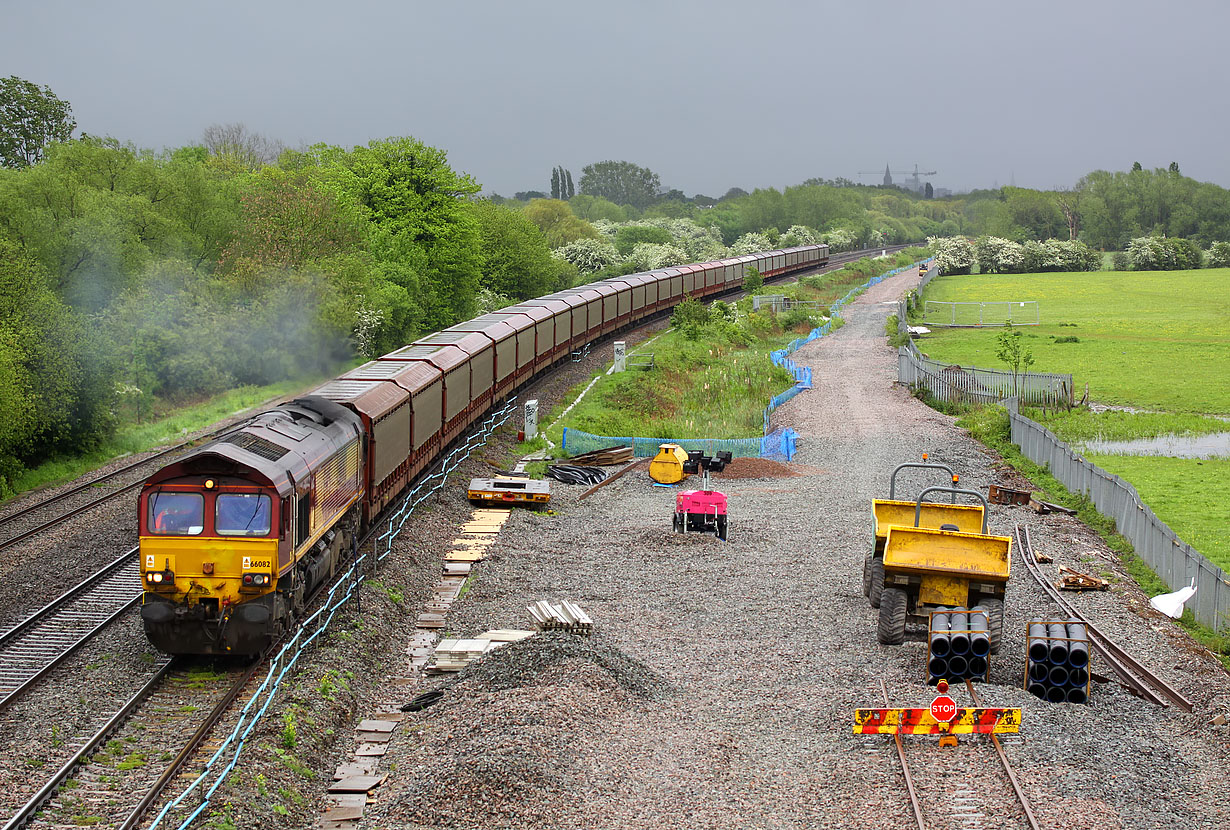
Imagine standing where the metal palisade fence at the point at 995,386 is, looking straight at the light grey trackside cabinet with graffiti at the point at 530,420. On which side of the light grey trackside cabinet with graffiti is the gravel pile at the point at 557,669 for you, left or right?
left

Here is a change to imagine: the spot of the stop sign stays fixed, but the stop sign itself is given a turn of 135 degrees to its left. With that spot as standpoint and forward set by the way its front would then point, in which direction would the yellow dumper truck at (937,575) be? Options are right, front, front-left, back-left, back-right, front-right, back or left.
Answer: front-left

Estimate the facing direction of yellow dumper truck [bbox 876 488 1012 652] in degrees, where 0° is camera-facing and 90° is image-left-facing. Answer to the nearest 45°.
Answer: approximately 0°

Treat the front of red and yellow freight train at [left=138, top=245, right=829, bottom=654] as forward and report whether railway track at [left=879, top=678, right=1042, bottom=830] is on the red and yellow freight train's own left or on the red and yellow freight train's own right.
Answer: on the red and yellow freight train's own left

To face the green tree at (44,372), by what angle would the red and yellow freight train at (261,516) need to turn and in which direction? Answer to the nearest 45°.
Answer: approximately 90° to its right

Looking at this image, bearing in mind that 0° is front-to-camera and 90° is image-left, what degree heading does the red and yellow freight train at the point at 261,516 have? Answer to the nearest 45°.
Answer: approximately 45°

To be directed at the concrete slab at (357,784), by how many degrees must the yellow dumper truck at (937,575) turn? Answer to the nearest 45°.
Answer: approximately 45° to its right

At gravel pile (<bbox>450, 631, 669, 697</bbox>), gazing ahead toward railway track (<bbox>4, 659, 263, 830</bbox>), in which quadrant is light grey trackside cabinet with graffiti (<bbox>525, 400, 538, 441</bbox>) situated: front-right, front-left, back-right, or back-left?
back-right
